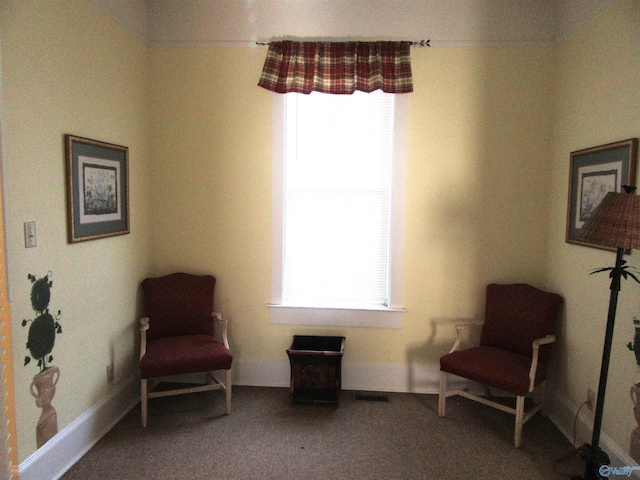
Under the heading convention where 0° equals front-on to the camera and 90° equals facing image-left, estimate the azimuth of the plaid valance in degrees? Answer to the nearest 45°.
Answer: approximately 0°

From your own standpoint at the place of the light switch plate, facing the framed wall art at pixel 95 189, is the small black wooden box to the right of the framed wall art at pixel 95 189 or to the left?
right

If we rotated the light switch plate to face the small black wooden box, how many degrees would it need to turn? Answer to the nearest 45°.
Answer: approximately 45° to its left

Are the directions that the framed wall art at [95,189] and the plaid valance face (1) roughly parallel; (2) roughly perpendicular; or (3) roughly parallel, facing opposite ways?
roughly perpendicular

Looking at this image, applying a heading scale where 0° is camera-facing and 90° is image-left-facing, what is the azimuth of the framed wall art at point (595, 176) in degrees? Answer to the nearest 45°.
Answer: approximately 45°

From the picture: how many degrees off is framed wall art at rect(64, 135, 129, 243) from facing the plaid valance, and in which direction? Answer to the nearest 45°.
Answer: approximately 45° to its left
